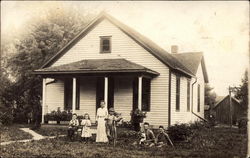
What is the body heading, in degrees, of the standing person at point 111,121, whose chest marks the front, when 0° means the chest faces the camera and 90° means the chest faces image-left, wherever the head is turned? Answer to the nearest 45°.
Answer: approximately 0°

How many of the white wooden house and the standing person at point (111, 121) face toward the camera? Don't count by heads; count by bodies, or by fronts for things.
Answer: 2

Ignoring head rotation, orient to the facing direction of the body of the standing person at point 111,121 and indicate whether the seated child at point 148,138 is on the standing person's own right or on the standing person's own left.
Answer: on the standing person's own left

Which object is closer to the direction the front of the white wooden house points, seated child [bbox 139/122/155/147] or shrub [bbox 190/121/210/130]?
the seated child

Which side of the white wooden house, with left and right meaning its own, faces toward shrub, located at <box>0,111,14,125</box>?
right

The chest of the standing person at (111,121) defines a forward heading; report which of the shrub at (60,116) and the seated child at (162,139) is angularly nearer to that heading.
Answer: the seated child

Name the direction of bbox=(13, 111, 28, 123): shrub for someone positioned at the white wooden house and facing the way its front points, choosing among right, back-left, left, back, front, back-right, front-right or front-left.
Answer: front-right

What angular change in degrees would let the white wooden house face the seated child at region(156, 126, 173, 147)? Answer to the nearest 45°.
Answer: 0° — it already faces them
